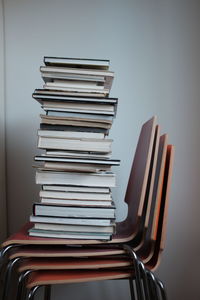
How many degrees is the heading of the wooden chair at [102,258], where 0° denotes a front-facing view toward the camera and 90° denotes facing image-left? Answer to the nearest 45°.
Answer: approximately 90°

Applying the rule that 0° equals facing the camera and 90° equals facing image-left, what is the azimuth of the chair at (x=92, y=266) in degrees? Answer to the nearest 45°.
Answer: approximately 90°
